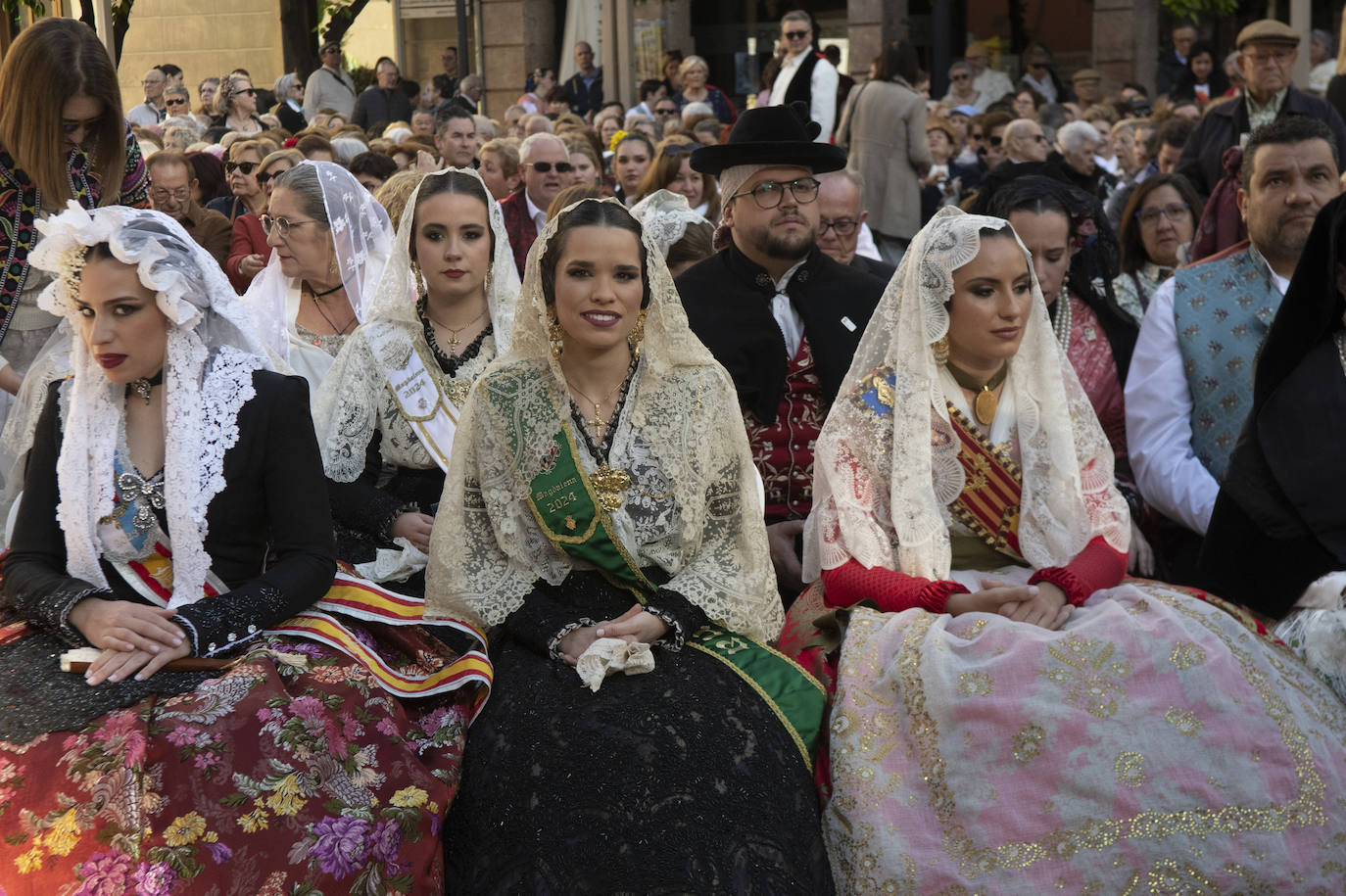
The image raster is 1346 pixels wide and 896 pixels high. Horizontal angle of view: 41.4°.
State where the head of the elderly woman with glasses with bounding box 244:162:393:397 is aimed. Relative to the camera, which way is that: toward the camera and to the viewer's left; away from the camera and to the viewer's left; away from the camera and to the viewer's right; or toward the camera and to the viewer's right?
toward the camera and to the viewer's left

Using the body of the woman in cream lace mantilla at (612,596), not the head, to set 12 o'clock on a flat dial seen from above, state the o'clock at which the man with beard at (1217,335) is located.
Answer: The man with beard is roughly at 8 o'clock from the woman in cream lace mantilla.

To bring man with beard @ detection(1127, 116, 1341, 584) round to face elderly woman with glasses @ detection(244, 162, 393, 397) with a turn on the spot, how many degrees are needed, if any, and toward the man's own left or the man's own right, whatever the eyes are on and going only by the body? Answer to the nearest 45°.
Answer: approximately 135° to the man's own right

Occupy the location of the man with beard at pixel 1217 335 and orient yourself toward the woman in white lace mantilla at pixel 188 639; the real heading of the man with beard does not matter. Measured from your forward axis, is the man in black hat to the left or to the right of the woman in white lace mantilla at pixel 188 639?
right

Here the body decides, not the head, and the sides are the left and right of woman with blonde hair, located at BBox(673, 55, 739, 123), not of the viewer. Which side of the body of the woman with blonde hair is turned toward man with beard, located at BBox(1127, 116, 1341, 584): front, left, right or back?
front

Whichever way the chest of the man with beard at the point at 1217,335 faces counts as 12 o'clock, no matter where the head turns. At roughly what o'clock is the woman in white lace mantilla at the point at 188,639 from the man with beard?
The woman in white lace mantilla is roughly at 3 o'clock from the man with beard.

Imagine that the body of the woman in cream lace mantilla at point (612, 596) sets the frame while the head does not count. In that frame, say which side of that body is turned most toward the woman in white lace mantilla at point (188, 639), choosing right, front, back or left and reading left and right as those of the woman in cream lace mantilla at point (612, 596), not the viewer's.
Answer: right

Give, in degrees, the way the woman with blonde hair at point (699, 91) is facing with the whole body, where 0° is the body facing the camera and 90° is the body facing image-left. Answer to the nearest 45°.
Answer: approximately 0°

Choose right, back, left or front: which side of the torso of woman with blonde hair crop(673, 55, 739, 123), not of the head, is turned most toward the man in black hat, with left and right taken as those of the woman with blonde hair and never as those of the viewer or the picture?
front

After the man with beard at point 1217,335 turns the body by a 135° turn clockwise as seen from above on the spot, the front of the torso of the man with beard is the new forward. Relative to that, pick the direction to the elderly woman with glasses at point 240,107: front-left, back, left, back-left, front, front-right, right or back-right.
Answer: front-right
